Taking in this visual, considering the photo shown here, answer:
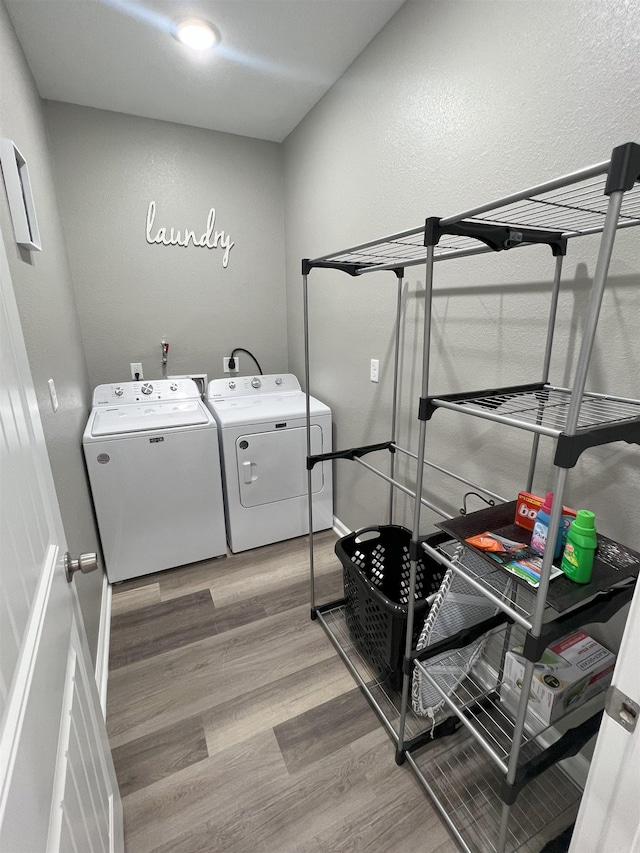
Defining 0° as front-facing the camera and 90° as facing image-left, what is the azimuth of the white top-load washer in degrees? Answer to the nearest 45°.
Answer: approximately 0°

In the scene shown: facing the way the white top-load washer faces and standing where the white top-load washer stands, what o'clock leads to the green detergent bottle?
The green detergent bottle is roughly at 11 o'clock from the white top-load washer.

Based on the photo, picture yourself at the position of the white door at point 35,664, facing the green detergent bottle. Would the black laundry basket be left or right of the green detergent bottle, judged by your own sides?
left

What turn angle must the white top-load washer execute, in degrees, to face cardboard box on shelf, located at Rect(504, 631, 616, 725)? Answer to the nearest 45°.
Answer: approximately 45° to its left

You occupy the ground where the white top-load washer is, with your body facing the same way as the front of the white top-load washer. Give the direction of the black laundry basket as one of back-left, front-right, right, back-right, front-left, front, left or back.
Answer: front-left

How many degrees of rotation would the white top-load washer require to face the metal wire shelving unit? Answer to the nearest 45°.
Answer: approximately 45° to its left

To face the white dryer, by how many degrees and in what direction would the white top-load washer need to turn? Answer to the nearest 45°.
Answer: approximately 90° to its left

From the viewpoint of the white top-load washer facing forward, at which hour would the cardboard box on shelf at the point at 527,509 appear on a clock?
The cardboard box on shelf is roughly at 11 o'clock from the white top-load washer.

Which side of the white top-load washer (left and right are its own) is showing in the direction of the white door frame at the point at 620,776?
front
